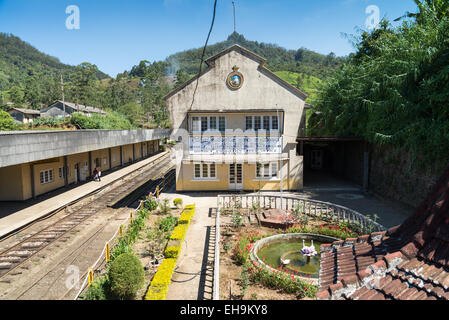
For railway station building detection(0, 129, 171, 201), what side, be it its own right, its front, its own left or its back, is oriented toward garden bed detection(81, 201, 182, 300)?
front

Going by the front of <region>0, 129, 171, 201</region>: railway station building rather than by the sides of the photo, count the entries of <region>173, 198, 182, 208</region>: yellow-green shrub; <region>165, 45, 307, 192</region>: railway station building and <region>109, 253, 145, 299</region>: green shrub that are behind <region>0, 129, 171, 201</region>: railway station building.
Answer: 0

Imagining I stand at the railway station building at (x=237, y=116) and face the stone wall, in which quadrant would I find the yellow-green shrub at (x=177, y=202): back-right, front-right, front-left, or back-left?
back-right

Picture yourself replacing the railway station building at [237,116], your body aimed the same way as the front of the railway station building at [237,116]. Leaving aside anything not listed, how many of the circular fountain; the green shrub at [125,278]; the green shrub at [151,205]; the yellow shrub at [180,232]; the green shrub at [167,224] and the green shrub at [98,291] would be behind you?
0

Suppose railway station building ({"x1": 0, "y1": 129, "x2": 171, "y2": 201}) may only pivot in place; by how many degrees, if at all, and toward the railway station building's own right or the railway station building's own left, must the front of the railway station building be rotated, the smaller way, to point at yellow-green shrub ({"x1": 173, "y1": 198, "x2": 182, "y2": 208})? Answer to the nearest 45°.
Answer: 0° — it already faces it

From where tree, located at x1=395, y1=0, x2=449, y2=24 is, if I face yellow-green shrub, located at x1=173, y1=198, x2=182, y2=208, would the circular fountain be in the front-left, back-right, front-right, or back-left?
front-left

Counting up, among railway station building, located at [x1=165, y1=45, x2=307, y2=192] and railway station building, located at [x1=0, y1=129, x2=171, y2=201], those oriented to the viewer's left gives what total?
0

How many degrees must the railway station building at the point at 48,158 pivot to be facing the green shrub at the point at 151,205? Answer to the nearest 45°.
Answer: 0° — it already faces it

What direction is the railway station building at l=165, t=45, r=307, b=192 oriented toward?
toward the camera

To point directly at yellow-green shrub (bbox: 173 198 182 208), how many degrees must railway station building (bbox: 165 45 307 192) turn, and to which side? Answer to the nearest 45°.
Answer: approximately 45° to its right

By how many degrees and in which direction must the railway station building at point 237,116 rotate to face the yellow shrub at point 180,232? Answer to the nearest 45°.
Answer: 0° — it already faces it

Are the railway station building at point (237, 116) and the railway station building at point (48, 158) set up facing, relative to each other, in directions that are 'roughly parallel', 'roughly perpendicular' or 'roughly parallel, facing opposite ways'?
roughly perpendicular

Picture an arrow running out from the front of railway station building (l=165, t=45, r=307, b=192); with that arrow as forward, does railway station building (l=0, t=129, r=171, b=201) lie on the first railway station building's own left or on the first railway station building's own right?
on the first railway station building's own right

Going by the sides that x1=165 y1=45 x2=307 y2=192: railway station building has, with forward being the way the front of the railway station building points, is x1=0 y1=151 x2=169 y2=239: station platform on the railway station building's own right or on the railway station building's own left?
on the railway station building's own right

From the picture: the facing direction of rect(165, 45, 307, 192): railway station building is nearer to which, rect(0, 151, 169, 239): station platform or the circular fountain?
the circular fountain

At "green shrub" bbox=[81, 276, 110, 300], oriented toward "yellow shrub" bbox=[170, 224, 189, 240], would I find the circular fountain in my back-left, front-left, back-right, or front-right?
front-right

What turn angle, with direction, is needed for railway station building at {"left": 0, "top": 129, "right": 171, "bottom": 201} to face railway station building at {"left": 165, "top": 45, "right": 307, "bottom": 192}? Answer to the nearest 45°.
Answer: approximately 45° to its left

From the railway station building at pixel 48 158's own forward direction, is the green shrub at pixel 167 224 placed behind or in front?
in front

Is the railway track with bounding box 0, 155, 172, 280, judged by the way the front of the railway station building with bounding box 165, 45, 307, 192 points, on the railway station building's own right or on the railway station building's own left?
on the railway station building's own right

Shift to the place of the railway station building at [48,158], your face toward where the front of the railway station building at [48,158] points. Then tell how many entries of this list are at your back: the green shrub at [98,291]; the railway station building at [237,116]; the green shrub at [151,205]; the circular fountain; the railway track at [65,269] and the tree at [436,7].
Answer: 0

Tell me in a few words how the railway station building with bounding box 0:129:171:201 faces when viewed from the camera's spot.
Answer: facing the viewer and to the right of the viewer
